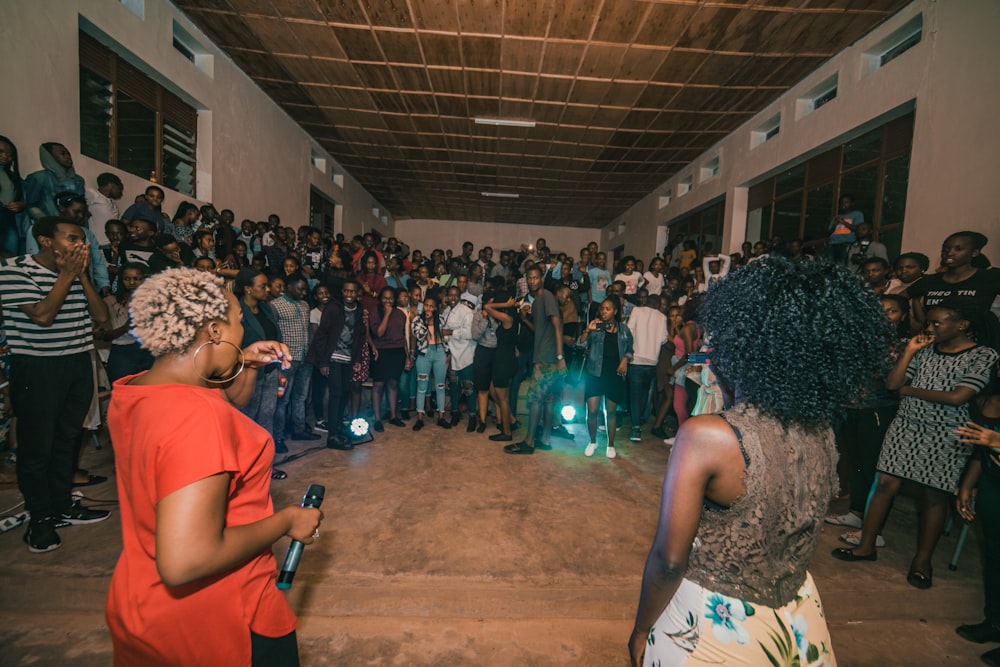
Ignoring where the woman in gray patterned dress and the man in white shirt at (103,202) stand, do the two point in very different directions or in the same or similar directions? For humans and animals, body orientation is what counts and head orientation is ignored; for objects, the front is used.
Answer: very different directions

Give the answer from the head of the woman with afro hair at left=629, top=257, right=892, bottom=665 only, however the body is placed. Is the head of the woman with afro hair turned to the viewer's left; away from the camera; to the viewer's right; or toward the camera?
away from the camera

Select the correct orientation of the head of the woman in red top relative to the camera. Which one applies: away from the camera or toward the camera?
away from the camera

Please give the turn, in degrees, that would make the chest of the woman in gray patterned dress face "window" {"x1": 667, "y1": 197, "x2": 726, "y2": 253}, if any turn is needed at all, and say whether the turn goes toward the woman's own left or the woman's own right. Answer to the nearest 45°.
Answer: approximately 90° to the woman's own right

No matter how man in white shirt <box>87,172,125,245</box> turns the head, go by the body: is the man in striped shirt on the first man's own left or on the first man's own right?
on the first man's own right

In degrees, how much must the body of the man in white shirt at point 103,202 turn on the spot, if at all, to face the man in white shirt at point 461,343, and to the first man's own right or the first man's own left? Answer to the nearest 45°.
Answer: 0° — they already face them

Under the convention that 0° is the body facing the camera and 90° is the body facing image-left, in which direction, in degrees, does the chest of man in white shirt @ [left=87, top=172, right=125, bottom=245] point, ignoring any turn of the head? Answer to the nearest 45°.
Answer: approximately 315°

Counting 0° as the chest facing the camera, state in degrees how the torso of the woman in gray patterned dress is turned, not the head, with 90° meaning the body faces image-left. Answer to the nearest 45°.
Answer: approximately 45°

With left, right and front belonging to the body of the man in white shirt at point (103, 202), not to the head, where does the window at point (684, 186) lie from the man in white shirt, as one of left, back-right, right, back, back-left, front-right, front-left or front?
front-left
